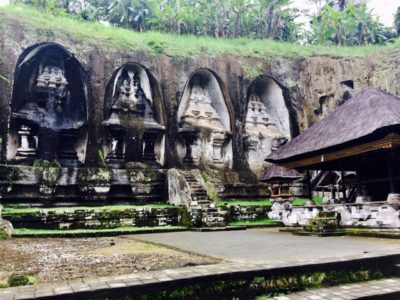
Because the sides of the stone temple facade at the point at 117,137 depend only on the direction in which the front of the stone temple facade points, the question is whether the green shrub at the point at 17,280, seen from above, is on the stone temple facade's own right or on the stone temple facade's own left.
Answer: on the stone temple facade's own right

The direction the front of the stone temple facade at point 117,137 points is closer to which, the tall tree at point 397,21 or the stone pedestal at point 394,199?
the stone pedestal

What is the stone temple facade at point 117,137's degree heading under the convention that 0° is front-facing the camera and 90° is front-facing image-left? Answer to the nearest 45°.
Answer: approximately 315°

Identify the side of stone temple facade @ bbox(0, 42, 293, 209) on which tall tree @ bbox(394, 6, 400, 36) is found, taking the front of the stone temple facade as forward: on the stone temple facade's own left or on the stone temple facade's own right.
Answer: on the stone temple facade's own left
